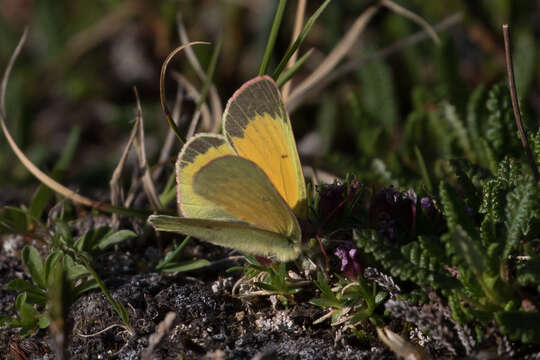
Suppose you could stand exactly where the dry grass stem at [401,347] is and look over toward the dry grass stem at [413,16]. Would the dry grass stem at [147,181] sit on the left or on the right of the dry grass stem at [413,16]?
left

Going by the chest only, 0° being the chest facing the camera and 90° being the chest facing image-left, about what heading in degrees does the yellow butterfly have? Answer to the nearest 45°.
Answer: approximately 270°

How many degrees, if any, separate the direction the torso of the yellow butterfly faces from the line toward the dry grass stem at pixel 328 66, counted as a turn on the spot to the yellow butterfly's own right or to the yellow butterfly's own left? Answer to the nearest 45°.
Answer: approximately 90° to the yellow butterfly's own left

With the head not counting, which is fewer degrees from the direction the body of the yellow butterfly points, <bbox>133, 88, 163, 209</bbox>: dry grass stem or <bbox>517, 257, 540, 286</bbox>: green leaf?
the green leaf

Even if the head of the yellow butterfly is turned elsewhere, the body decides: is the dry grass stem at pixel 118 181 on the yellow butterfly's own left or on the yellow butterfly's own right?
on the yellow butterfly's own left
